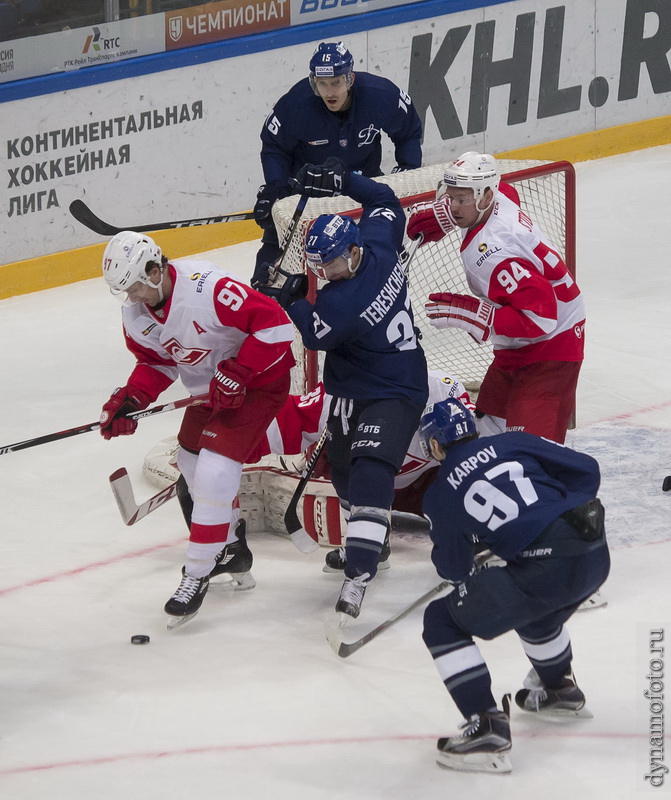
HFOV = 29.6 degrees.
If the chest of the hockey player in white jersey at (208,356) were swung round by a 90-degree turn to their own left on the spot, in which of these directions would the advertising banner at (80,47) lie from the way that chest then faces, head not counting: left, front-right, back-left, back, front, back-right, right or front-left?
back-left

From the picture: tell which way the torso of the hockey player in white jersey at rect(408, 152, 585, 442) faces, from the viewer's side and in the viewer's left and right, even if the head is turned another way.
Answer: facing to the left of the viewer

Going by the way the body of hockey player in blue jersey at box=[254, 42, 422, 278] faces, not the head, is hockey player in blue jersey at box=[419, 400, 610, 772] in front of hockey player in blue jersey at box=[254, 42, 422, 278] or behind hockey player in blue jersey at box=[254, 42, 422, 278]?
in front

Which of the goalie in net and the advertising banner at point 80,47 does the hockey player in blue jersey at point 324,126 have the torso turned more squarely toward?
the goalie in net

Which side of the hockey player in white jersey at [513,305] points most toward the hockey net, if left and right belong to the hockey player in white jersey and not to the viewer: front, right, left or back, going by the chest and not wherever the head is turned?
right

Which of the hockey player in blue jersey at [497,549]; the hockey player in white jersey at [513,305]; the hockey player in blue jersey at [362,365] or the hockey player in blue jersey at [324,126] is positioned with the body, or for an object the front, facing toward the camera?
the hockey player in blue jersey at [324,126]

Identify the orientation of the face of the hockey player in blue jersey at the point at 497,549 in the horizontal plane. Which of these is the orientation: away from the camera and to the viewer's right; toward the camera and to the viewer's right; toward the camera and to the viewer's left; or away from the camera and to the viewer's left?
away from the camera and to the viewer's left

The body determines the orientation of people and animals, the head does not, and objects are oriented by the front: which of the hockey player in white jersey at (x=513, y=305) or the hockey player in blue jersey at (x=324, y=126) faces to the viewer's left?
the hockey player in white jersey

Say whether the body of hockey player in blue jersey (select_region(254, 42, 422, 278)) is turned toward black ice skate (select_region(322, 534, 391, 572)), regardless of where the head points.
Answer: yes

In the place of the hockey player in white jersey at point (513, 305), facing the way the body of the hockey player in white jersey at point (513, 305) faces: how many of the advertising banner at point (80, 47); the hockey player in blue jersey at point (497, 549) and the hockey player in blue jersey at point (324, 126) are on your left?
1

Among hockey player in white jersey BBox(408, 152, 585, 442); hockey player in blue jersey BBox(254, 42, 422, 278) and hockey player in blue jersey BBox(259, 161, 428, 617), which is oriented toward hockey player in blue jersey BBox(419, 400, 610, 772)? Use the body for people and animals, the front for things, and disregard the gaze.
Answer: hockey player in blue jersey BBox(254, 42, 422, 278)

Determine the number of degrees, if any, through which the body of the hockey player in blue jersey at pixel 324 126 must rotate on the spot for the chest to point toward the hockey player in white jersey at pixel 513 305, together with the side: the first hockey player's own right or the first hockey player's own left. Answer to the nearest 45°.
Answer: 0° — they already face them
